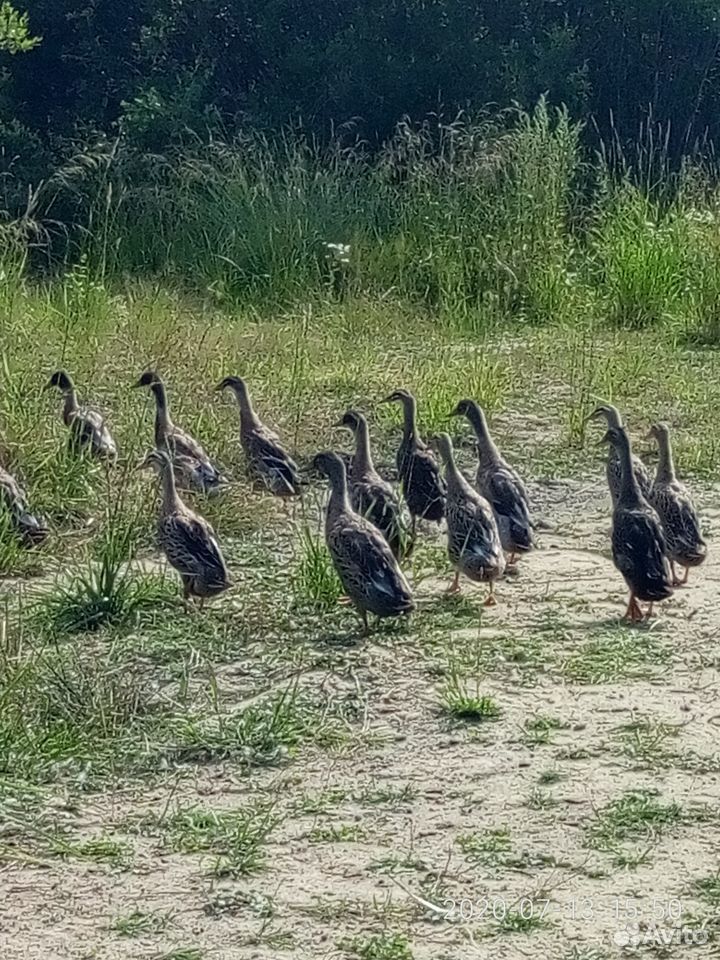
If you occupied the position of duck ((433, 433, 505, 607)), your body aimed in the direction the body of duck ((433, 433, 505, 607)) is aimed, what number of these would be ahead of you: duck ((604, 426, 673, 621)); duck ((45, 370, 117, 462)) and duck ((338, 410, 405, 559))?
2

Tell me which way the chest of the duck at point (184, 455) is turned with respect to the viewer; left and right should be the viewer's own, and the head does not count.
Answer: facing to the left of the viewer

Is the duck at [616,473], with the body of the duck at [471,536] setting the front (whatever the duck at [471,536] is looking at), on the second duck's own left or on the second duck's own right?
on the second duck's own right

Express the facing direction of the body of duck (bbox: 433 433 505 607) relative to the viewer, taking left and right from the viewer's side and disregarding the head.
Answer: facing away from the viewer and to the left of the viewer

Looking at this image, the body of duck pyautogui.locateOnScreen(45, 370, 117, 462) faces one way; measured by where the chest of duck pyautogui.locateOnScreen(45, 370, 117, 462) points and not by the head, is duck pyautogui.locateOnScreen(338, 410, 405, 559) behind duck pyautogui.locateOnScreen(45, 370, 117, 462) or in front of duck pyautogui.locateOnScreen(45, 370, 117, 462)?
behind

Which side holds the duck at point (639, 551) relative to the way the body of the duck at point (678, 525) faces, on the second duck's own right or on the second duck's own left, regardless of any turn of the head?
on the second duck's own left

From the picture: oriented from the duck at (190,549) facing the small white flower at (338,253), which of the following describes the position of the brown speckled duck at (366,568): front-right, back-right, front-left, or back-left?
back-right
